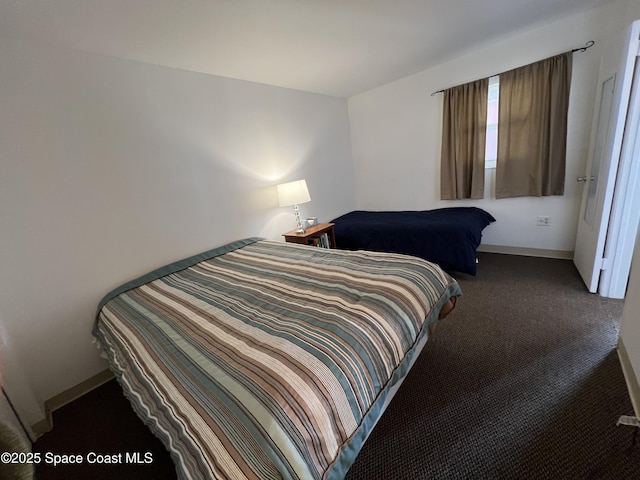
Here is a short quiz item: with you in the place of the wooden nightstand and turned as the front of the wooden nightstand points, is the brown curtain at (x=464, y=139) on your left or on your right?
on your left

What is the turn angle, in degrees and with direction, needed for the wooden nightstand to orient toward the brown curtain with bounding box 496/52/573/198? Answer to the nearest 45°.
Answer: approximately 45° to its left

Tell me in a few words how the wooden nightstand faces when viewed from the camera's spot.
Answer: facing the viewer and to the right of the viewer

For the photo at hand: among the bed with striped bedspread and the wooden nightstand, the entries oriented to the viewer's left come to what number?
0

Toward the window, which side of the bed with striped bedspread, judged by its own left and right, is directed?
left

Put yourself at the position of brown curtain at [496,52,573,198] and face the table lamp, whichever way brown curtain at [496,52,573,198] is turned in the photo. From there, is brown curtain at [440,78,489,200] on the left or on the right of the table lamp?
right

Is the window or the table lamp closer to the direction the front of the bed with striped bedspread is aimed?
the window

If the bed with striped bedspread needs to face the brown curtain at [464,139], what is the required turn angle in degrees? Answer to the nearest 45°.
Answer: approximately 90° to its left

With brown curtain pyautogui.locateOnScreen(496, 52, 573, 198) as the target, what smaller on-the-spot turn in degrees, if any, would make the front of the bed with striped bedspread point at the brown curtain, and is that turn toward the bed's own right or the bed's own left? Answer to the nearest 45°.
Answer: approximately 45° to the bed's own left

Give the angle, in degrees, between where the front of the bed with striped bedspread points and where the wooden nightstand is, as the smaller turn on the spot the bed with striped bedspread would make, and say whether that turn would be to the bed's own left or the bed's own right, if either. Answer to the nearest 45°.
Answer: approximately 135° to the bed's own left

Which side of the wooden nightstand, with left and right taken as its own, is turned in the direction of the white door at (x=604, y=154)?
front

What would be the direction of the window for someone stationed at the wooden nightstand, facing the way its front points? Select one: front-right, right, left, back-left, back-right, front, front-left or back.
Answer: front-left

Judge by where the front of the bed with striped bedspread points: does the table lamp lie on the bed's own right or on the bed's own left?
on the bed's own left
